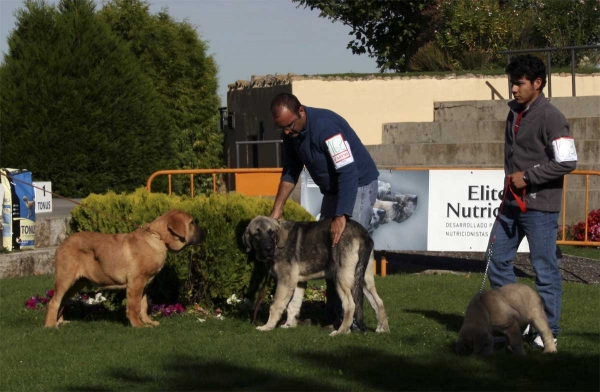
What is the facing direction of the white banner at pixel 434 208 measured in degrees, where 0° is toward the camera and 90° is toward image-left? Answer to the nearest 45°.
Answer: approximately 0°

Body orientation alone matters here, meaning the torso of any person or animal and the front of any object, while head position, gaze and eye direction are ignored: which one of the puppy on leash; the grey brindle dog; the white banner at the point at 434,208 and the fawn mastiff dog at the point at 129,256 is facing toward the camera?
the white banner

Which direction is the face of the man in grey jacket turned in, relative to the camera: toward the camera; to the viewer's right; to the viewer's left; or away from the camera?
to the viewer's left

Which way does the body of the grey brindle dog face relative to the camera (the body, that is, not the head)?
to the viewer's left

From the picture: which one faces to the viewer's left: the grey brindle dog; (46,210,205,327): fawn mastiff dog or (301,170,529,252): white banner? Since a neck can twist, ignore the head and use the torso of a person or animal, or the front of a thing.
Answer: the grey brindle dog

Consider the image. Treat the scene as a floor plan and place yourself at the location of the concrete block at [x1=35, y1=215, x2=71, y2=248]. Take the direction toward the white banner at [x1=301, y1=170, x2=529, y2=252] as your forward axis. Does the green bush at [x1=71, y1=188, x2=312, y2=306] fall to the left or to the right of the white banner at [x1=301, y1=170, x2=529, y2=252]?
right

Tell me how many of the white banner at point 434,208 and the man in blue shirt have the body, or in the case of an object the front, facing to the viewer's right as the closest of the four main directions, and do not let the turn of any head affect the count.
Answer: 0

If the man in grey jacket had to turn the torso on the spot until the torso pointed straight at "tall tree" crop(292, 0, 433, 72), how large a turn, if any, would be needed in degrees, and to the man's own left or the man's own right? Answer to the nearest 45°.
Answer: approximately 135° to the man's own right

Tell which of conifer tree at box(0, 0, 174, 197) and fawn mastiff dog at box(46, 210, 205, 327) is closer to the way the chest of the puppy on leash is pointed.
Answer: the fawn mastiff dog

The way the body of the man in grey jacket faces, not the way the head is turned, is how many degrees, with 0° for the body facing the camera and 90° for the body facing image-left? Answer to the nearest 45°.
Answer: approximately 45°

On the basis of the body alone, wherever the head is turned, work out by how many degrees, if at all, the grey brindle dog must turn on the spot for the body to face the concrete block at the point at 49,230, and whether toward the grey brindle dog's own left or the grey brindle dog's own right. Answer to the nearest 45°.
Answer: approximately 45° to the grey brindle dog's own right

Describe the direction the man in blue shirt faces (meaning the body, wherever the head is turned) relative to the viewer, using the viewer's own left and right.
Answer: facing the viewer and to the left of the viewer

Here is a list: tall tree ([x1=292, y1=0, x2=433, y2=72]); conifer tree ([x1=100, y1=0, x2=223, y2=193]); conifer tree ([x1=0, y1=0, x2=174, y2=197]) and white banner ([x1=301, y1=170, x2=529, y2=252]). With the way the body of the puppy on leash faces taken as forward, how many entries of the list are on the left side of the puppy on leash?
0

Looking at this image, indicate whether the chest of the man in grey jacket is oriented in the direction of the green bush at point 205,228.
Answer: no

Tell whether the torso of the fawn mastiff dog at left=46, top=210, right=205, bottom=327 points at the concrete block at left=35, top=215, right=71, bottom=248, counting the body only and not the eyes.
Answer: no

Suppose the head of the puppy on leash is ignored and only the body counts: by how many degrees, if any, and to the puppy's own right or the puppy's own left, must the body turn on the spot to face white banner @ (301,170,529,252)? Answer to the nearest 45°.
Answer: approximately 90° to the puppy's own right

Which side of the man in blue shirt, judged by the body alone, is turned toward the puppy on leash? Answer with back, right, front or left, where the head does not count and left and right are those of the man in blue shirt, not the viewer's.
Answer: left

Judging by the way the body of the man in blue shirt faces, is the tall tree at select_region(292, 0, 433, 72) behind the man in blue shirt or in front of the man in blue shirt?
behind
